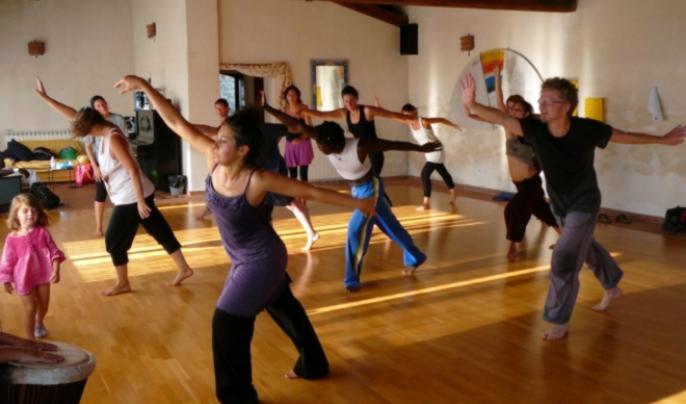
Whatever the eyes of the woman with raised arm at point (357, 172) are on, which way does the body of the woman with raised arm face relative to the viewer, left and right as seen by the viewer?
facing the viewer and to the left of the viewer

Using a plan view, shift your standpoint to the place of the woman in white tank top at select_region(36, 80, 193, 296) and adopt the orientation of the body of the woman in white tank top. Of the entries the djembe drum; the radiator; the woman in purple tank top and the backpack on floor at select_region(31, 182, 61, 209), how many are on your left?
2

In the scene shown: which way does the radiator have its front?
toward the camera

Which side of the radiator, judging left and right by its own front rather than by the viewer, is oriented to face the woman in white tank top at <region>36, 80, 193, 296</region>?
front

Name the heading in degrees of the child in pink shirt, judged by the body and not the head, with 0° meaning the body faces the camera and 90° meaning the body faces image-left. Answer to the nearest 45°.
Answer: approximately 0°

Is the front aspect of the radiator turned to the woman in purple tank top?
yes

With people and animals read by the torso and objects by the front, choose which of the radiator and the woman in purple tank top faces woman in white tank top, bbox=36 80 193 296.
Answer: the radiator

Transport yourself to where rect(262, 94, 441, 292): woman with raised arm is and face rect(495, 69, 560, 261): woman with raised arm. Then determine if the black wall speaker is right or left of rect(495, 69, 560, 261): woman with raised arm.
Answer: left

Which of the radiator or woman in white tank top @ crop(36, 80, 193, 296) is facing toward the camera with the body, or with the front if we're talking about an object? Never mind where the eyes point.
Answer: the radiator

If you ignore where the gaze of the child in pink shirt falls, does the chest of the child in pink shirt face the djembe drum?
yes

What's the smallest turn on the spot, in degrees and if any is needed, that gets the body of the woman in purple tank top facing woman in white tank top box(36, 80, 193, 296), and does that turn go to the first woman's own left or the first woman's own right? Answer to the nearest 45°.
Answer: approximately 135° to the first woman's own right

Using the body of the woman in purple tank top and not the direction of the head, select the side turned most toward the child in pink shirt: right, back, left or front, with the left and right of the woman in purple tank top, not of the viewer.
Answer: right

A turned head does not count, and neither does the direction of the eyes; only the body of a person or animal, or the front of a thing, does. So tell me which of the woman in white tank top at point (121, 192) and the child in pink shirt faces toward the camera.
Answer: the child in pink shirt
